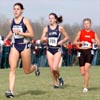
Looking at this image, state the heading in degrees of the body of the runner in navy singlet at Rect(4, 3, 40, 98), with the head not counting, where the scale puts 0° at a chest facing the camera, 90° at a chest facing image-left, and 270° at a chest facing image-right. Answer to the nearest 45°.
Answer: approximately 45°
